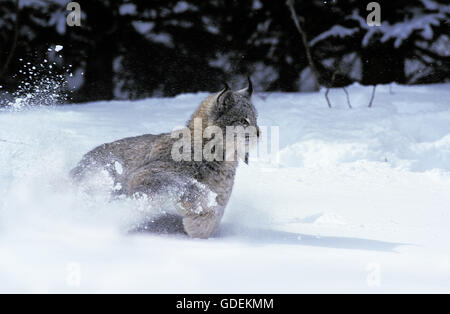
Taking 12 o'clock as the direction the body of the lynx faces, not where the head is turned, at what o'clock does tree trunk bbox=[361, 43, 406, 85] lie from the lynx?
The tree trunk is roughly at 10 o'clock from the lynx.

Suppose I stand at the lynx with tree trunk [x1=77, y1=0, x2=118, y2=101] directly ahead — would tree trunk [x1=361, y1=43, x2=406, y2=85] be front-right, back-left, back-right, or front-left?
front-right

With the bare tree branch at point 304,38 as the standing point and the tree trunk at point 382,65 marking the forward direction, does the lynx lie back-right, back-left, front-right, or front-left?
back-right

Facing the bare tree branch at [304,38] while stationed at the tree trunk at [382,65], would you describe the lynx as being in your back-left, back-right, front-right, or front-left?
front-left

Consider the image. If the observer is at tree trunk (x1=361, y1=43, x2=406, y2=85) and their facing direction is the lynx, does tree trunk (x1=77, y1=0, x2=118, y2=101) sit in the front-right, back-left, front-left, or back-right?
front-right

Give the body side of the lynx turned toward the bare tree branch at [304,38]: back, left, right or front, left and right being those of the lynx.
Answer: left

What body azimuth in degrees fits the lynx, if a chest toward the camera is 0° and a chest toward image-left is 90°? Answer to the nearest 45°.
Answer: approximately 270°

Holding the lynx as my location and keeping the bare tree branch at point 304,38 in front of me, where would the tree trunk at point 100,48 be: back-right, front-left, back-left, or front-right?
front-left

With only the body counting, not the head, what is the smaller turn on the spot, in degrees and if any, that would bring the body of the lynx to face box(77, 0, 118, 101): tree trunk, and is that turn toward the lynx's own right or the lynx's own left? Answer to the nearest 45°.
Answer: approximately 90° to the lynx's own left

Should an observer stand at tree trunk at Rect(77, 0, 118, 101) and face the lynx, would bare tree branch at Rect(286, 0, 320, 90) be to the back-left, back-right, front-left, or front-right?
front-left
